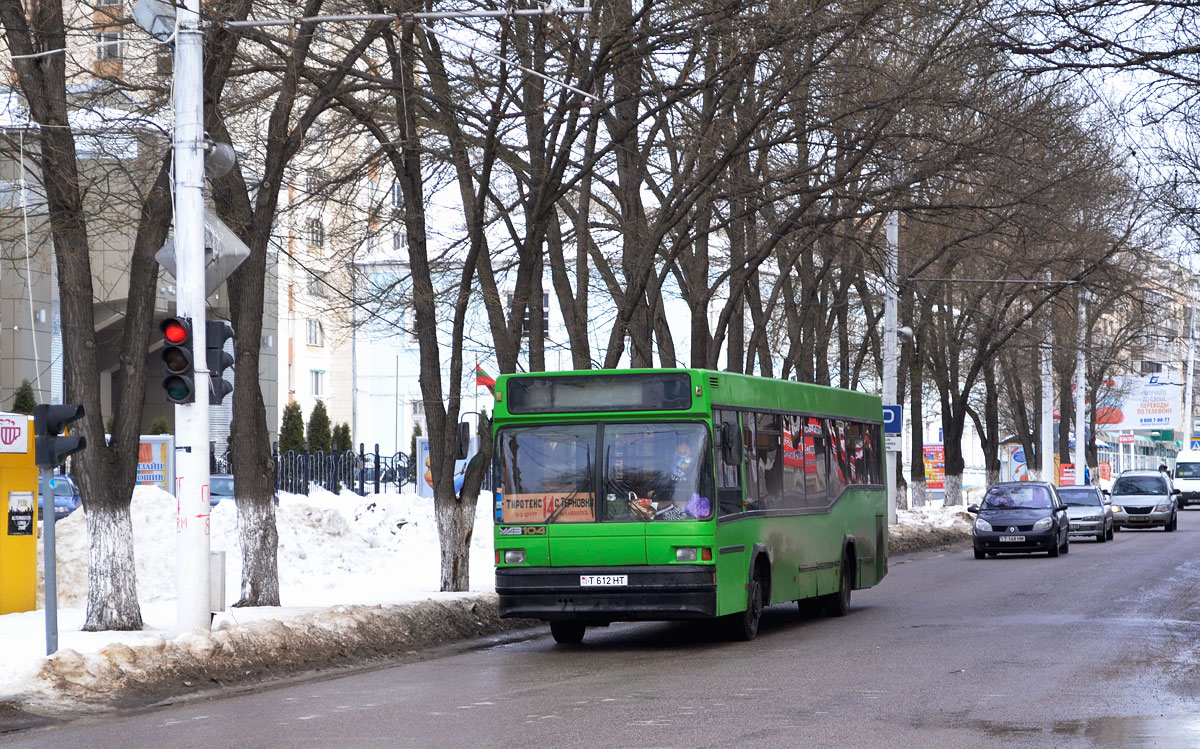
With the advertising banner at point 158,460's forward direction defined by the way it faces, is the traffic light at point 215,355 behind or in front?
in front

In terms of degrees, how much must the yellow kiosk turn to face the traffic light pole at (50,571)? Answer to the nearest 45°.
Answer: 0° — it already faces it

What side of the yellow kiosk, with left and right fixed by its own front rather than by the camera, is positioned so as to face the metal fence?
back

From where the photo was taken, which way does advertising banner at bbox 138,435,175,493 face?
toward the camera

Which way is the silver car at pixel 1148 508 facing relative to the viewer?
toward the camera

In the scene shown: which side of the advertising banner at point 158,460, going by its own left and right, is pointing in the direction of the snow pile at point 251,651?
front

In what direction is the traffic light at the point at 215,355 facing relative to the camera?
to the viewer's right

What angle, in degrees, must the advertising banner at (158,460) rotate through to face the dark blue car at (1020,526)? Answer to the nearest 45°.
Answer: approximately 90° to its left

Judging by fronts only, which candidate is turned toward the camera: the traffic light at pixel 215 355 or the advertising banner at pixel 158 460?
the advertising banner

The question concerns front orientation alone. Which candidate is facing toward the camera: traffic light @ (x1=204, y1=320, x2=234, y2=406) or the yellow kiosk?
the yellow kiosk

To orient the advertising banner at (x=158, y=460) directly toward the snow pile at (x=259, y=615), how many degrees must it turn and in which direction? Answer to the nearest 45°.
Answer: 0° — it already faces it

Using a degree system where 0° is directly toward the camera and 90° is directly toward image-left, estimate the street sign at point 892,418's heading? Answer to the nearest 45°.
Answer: approximately 0°

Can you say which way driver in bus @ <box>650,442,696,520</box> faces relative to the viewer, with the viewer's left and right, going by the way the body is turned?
facing the viewer and to the left of the viewer

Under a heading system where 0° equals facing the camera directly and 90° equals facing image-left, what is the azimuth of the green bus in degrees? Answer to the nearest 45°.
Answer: approximately 45°
